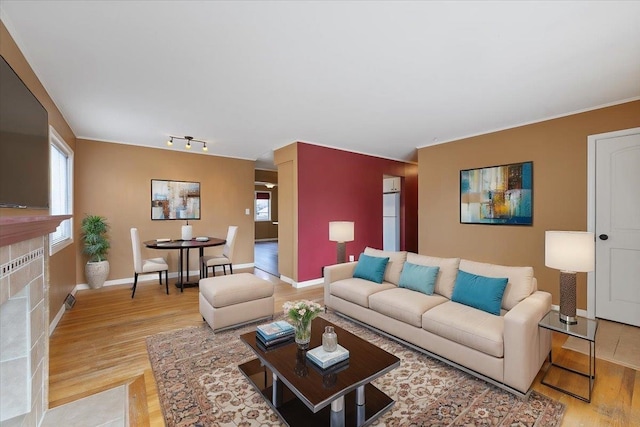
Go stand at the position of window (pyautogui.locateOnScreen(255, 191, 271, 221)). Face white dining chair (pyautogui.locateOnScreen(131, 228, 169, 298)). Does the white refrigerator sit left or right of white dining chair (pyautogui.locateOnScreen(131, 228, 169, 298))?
left

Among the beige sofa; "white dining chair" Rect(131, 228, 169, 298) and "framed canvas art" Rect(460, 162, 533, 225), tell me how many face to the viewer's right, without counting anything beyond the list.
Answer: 1

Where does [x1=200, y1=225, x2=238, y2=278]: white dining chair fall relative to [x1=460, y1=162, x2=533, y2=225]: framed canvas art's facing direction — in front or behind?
in front

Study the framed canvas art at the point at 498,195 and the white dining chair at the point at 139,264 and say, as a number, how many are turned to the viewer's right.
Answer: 1

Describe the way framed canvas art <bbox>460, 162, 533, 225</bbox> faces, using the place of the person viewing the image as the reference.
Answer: facing the viewer and to the left of the viewer

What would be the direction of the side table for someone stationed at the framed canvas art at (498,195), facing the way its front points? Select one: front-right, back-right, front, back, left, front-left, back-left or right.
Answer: front-left

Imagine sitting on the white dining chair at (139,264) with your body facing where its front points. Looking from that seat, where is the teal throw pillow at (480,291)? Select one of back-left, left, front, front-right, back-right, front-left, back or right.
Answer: front-right

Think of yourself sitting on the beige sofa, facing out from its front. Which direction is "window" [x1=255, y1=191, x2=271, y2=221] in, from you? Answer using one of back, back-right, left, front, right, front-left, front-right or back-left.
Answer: right

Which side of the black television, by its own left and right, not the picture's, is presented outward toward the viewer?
right

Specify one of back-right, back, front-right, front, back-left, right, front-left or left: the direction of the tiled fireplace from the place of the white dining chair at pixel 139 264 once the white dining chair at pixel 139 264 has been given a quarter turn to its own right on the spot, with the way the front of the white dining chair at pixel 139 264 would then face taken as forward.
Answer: front
